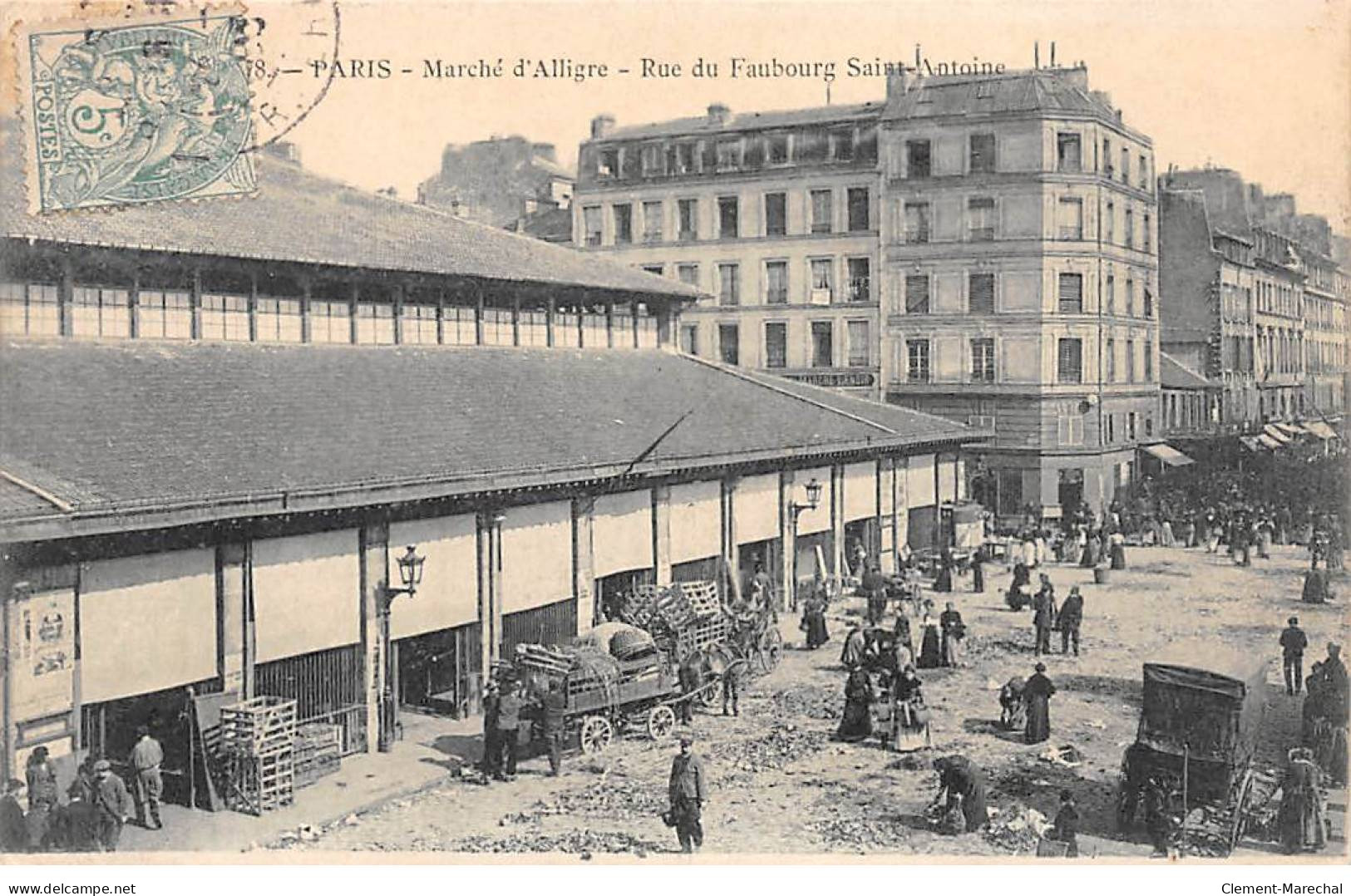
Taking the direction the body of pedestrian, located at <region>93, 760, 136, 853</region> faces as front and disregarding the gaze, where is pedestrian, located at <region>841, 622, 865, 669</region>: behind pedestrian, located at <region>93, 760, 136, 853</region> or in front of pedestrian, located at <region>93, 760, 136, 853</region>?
behind

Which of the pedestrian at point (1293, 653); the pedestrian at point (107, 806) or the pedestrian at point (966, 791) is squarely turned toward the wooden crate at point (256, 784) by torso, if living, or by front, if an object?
the pedestrian at point (966, 791)

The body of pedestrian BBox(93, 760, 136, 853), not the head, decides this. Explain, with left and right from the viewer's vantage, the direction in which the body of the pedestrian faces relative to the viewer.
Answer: facing the viewer and to the left of the viewer

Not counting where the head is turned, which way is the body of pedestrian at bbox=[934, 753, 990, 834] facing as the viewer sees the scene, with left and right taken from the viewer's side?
facing to the left of the viewer

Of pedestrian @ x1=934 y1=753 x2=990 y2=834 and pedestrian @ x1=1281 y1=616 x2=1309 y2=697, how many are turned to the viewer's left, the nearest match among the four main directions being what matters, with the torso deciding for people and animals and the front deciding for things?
1

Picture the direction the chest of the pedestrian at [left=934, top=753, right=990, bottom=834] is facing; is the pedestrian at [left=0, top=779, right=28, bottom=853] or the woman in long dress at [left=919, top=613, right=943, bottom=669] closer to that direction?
the pedestrian

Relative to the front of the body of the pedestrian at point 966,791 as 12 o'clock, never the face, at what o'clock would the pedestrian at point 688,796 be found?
the pedestrian at point 688,796 is roughly at 11 o'clock from the pedestrian at point 966,791.

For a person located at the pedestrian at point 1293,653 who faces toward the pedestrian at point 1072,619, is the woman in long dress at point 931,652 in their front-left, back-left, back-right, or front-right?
front-left

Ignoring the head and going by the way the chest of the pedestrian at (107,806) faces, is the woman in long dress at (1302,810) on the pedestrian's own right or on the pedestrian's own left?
on the pedestrian's own left

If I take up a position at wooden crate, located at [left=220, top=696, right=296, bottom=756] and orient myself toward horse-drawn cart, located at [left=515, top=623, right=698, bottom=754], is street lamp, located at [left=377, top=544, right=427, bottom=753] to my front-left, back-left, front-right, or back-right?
front-left

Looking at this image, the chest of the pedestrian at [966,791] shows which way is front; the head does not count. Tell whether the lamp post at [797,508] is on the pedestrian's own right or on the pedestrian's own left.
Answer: on the pedestrian's own right
